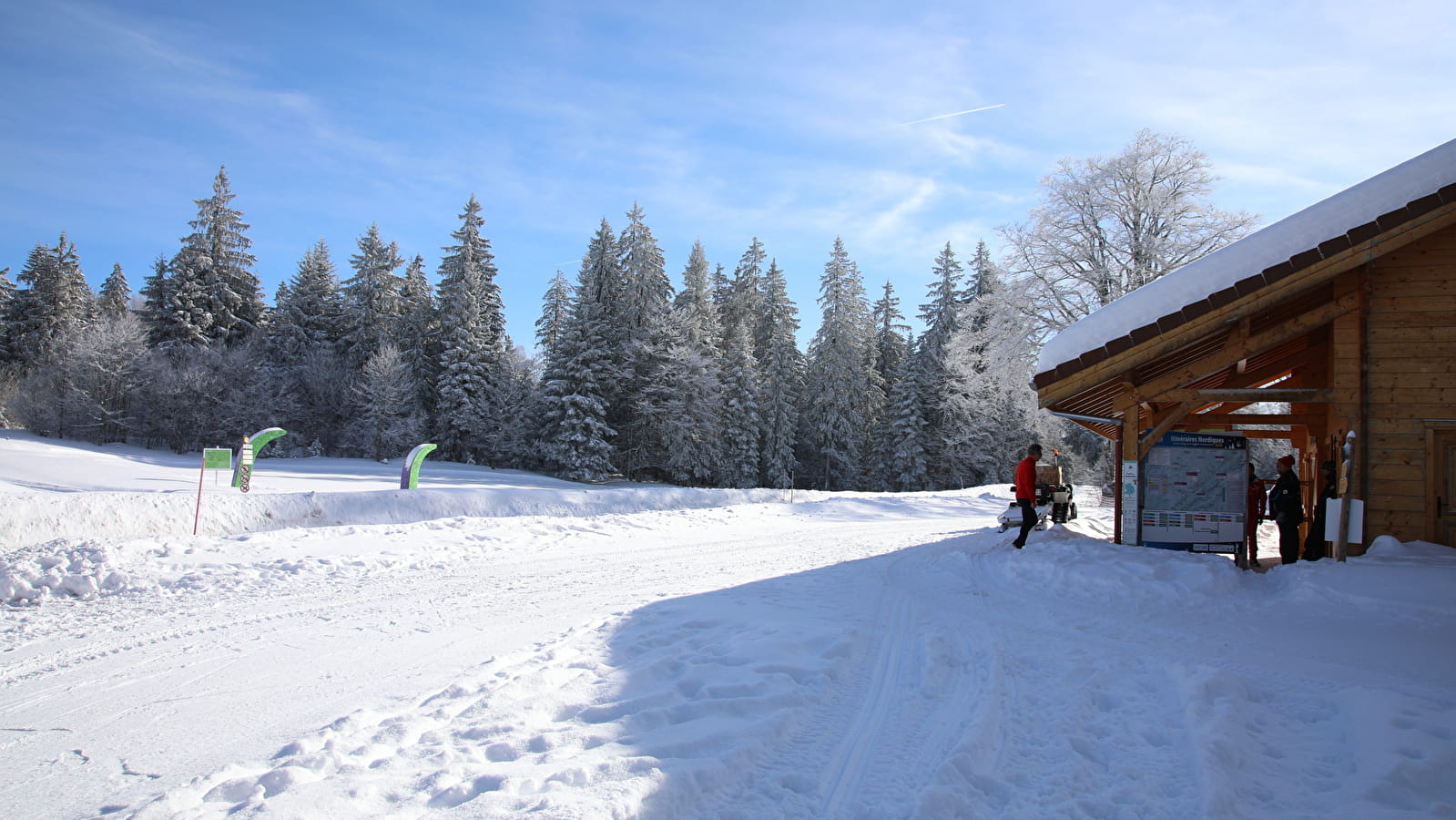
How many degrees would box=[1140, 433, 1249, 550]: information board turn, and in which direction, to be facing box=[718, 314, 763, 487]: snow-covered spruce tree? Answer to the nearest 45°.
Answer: approximately 135° to its right

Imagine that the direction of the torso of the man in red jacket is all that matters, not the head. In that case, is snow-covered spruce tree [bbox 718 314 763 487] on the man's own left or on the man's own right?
on the man's own left

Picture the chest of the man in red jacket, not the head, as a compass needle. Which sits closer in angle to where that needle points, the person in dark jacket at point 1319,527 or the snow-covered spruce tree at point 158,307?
the person in dark jacket

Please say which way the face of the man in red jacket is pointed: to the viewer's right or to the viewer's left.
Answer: to the viewer's right

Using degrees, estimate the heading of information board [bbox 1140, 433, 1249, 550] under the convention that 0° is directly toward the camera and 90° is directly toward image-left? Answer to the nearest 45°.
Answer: approximately 0°

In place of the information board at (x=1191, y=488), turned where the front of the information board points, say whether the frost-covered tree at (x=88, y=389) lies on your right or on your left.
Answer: on your right

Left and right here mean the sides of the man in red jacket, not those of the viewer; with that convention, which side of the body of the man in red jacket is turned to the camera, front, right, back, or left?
right

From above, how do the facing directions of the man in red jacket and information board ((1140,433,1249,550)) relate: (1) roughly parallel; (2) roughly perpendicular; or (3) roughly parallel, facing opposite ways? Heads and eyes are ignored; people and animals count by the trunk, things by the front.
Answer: roughly perpendicular

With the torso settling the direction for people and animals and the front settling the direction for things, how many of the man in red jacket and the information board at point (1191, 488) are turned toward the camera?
1

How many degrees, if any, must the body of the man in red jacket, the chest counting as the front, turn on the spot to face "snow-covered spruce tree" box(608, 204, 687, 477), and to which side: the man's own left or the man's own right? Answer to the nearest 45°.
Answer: approximately 135° to the man's own left
